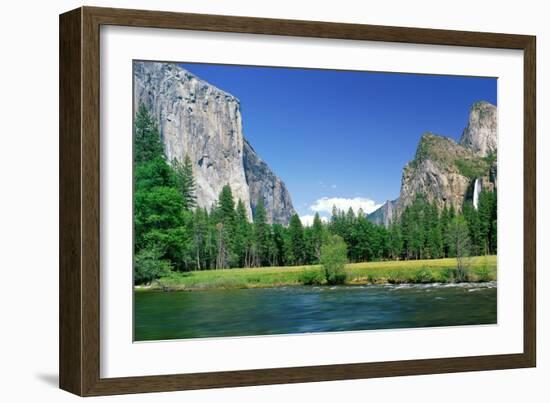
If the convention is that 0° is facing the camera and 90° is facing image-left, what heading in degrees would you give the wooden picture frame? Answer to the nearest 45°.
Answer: approximately 315°

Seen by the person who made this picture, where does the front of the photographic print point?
facing the viewer and to the right of the viewer
